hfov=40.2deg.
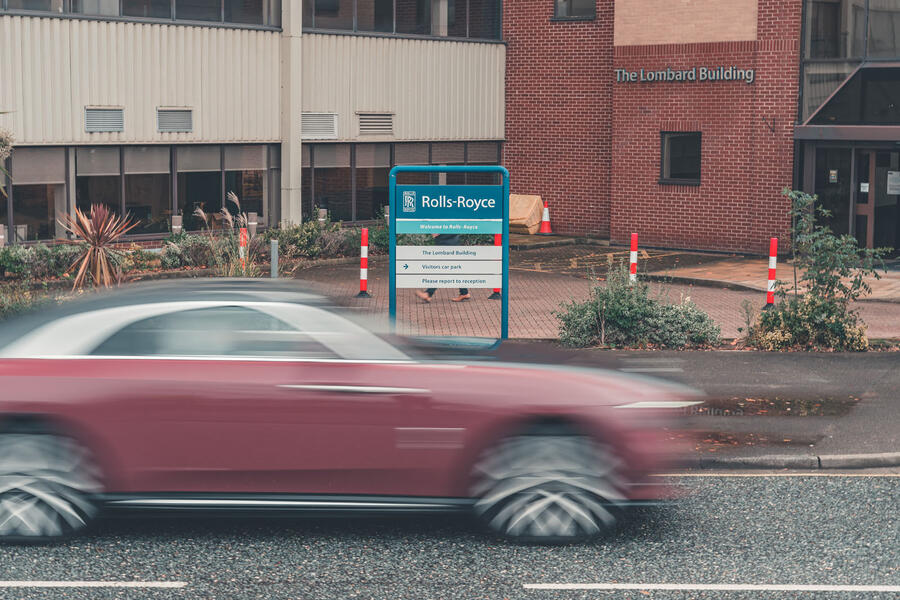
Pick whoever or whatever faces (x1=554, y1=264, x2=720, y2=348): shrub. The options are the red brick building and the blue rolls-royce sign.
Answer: the red brick building

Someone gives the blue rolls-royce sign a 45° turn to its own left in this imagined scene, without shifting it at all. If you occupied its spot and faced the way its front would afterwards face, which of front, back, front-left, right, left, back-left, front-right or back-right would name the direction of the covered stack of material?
back-left

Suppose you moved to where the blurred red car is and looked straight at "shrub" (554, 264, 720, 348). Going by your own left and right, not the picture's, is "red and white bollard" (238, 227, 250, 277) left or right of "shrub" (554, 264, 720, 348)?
left

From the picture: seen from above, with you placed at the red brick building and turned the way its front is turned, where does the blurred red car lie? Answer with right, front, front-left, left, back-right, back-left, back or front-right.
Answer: front

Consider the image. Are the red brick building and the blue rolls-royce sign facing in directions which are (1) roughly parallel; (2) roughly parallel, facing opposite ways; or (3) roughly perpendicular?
roughly parallel

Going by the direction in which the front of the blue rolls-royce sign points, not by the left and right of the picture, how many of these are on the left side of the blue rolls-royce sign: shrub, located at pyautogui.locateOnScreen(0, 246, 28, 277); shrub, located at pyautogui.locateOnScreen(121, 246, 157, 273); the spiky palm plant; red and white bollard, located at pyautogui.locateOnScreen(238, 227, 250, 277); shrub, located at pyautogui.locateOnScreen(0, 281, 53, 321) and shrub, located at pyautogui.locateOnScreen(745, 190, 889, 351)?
1

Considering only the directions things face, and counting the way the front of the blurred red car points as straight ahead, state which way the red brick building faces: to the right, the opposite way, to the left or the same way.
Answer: to the right

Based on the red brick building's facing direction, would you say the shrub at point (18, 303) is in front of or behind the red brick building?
in front

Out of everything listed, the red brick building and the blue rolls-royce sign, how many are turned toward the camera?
2

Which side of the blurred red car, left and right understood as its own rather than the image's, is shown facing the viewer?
right

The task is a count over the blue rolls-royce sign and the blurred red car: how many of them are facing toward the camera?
1

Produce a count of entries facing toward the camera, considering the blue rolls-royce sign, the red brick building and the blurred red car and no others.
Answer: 2

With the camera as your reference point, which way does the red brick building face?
facing the viewer

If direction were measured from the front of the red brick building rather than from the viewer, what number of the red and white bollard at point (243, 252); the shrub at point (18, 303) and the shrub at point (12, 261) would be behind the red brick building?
0

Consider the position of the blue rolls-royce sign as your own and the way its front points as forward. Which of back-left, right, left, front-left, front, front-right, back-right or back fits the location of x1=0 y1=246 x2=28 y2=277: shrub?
back-right

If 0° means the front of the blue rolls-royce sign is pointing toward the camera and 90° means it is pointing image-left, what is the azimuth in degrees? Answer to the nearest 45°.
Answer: approximately 0°

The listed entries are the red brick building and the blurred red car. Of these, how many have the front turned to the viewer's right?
1

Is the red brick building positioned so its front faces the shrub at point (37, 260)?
no

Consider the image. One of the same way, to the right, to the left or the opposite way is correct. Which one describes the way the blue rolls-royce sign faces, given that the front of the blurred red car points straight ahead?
to the right
